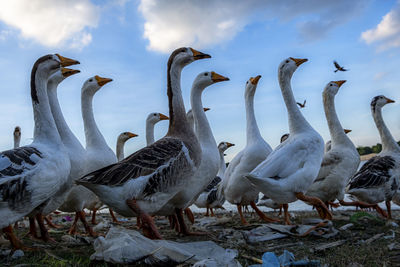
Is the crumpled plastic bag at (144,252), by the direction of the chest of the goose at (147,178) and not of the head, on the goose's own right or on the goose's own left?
on the goose's own right

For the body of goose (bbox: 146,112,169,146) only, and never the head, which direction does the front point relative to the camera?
to the viewer's right

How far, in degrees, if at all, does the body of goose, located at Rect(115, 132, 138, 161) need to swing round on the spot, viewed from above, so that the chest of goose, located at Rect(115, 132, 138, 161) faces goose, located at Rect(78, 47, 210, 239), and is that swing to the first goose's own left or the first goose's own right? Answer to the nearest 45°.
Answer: approximately 90° to the first goose's own right

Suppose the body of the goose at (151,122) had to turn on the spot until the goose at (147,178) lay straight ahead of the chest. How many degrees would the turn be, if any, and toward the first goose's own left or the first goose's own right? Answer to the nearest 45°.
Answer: approximately 90° to the first goose's own right

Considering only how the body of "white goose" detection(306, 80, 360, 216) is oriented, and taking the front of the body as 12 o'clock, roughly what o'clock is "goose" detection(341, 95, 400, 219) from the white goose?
The goose is roughly at 11 o'clock from the white goose.

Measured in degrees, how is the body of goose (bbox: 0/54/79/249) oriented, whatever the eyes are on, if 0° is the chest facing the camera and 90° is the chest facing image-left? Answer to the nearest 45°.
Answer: approximately 270°

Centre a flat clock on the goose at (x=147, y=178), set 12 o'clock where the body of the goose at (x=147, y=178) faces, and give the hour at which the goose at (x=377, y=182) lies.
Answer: the goose at (x=377, y=182) is roughly at 11 o'clock from the goose at (x=147, y=178).

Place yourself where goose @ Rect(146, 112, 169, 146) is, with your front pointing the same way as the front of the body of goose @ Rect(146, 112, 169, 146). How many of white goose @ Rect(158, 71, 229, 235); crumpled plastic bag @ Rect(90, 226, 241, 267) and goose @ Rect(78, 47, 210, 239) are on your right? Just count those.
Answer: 3

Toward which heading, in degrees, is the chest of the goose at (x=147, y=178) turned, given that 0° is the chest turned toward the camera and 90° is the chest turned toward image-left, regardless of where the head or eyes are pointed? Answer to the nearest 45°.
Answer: approximately 270°

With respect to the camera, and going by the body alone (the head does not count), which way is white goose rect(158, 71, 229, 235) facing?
to the viewer's right

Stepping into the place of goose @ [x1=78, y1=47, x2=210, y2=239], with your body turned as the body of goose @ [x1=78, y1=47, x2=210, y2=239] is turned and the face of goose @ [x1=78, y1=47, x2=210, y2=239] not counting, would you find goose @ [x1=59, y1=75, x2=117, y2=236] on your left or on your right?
on your left

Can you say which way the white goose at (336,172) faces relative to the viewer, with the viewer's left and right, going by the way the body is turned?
facing to the right of the viewer

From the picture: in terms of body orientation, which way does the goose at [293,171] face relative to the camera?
to the viewer's right
